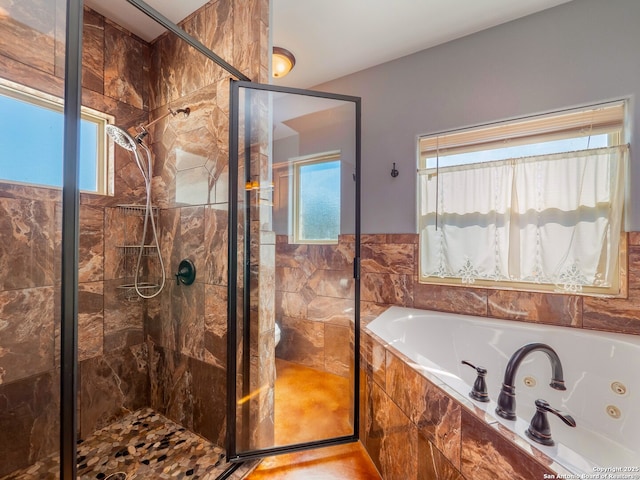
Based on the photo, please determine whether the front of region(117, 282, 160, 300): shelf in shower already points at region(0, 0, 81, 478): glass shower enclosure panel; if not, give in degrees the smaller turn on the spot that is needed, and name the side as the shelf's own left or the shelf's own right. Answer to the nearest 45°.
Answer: approximately 45° to the shelf's own right

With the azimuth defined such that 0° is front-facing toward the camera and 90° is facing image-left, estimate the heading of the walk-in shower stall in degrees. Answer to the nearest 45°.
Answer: approximately 315°

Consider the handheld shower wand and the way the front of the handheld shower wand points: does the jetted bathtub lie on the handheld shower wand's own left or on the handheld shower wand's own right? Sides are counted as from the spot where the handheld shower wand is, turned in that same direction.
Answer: on the handheld shower wand's own left

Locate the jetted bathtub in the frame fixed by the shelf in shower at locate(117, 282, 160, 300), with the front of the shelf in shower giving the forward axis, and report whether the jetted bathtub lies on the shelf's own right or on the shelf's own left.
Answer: on the shelf's own left

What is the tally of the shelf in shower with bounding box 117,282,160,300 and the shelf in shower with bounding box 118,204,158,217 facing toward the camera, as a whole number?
2

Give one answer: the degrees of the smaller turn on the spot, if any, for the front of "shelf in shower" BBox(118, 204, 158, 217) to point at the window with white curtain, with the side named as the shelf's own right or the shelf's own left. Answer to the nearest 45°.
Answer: approximately 45° to the shelf's own left

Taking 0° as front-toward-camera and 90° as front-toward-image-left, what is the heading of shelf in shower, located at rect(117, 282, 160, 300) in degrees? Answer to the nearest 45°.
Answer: approximately 0°

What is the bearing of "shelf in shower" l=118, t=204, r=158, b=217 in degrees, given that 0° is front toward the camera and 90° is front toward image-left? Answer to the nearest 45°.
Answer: approximately 0°
